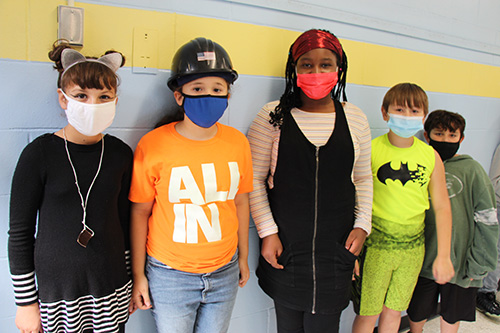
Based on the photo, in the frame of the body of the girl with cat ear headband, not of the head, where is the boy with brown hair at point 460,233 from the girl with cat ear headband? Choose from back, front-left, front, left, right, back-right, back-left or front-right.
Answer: left

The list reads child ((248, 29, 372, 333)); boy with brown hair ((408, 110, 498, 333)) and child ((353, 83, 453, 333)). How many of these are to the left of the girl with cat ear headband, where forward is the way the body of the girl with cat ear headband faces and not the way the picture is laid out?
3

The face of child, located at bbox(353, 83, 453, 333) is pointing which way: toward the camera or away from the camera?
toward the camera

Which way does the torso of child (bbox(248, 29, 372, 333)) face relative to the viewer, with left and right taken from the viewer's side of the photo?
facing the viewer

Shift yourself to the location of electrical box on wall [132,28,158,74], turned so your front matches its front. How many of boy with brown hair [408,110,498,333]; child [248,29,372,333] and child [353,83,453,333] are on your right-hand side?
0

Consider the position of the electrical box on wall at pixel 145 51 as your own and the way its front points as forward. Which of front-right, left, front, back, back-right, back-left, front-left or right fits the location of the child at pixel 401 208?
left

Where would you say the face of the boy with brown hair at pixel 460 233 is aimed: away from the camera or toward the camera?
toward the camera

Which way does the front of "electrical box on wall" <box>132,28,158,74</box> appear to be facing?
toward the camera

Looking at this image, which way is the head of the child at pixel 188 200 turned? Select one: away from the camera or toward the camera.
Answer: toward the camera

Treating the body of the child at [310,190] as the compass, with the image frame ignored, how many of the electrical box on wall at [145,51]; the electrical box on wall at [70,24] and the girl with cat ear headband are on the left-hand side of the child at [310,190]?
0

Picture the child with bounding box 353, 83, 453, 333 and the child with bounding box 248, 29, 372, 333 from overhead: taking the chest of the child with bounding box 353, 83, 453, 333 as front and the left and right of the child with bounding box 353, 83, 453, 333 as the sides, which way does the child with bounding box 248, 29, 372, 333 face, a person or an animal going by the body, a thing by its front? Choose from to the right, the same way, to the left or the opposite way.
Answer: the same way

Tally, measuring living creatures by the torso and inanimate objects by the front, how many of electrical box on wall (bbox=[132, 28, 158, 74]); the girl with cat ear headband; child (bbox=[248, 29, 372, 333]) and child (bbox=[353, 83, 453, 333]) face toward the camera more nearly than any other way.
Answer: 4

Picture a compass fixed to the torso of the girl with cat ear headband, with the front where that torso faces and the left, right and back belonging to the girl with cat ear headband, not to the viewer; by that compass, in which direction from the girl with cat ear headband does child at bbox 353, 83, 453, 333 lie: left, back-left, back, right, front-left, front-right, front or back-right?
left

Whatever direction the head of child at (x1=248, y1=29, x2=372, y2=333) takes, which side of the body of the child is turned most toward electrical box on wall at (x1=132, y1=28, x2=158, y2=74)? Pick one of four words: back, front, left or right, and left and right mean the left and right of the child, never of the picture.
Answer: right
